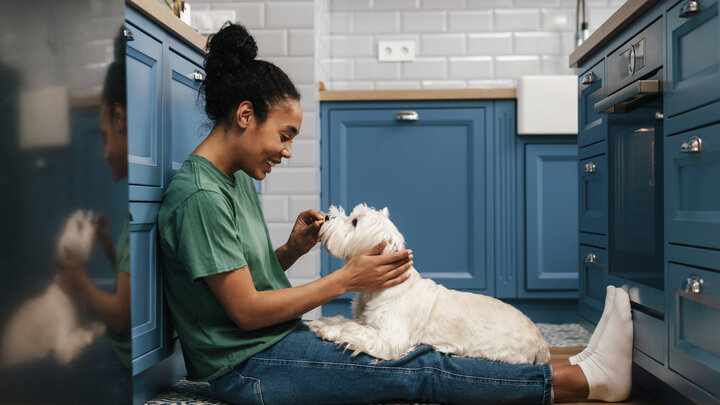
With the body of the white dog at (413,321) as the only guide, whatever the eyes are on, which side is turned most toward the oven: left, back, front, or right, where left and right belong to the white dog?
back

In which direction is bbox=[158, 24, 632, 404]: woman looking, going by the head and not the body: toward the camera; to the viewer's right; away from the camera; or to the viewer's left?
to the viewer's right

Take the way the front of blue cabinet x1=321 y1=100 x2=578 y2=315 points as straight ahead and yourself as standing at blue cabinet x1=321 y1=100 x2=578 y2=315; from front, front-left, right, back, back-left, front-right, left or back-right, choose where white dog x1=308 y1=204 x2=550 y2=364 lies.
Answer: front

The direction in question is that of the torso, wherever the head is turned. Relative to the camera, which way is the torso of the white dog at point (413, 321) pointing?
to the viewer's left

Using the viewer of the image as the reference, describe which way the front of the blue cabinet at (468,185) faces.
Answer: facing the viewer

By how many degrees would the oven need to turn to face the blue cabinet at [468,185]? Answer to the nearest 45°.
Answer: approximately 45° to its right

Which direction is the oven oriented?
to the viewer's left

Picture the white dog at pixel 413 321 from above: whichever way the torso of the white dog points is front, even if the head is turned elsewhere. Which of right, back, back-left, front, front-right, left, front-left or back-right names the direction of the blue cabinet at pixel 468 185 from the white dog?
right

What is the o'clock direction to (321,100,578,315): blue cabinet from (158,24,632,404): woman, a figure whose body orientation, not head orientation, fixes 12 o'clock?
The blue cabinet is roughly at 10 o'clock from the woman.

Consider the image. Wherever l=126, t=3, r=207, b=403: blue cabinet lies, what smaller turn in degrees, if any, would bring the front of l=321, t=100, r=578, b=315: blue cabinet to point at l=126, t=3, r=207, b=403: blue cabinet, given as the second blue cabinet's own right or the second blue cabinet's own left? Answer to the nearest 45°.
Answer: approximately 45° to the second blue cabinet's own right

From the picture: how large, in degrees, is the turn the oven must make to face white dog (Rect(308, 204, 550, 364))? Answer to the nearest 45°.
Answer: approximately 45° to its left

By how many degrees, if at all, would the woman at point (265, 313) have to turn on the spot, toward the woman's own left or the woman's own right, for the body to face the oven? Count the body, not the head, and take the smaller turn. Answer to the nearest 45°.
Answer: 0° — they already face it

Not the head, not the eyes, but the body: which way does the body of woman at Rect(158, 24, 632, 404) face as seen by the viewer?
to the viewer's right

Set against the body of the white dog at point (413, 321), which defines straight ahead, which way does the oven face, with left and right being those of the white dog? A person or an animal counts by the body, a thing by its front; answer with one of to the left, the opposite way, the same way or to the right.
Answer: the same way
